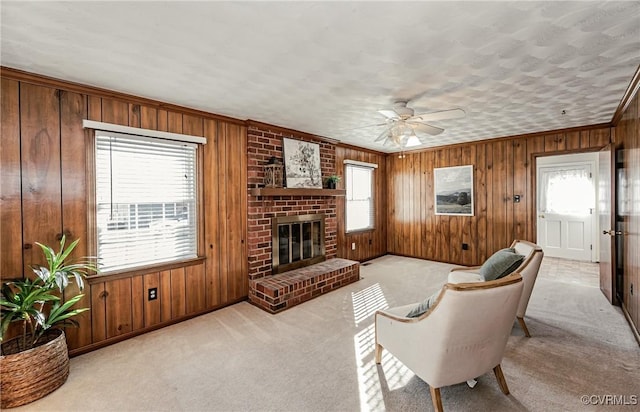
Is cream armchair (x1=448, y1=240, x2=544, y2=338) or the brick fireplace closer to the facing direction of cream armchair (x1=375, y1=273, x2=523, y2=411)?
the brick fireplace

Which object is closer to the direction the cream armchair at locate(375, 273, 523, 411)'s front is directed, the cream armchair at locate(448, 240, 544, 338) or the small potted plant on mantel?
the small potted plant on mantel

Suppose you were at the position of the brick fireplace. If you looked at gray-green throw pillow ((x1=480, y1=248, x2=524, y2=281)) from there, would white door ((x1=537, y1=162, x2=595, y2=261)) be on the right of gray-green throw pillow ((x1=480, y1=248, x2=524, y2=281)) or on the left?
left

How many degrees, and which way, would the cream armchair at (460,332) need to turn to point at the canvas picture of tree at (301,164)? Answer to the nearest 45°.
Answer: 0° — it already faces it

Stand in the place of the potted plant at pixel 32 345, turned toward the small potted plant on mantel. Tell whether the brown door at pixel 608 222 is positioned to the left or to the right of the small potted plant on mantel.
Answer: right

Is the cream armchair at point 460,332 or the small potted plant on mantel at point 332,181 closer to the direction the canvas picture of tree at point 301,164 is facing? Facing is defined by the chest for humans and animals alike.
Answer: the cream armchair

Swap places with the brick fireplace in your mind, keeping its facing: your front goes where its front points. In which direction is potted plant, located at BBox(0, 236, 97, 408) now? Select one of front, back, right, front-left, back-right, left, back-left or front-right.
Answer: right

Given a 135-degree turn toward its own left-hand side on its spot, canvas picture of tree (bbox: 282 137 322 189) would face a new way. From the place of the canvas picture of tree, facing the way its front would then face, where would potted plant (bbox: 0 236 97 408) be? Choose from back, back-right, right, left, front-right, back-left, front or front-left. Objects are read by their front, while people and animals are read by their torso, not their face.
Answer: back-left

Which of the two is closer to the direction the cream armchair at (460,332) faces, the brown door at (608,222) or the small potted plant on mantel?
the small potted plant on mantel

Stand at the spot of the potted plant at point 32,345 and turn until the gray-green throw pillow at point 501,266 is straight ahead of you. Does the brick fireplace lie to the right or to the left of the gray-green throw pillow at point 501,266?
left

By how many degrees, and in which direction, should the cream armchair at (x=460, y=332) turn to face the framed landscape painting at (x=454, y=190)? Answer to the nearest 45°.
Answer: approximately 45° to its right

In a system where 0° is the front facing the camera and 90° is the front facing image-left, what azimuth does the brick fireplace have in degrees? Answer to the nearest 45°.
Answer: approximately 315°

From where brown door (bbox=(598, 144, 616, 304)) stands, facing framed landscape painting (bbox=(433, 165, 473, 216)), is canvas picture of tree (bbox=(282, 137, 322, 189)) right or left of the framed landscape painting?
left

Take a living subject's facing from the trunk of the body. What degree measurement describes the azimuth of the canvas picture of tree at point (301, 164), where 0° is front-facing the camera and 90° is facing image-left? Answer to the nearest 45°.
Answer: approximately 315°
